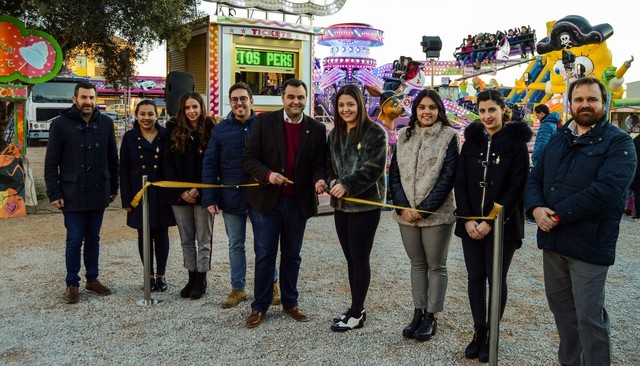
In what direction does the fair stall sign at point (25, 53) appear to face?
toward the camera

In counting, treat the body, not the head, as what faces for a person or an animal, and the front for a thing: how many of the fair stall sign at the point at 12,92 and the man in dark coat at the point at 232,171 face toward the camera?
2

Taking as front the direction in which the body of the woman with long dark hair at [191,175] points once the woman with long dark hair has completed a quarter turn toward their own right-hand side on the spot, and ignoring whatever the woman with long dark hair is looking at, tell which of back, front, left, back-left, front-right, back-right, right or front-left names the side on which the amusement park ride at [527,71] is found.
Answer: back-right

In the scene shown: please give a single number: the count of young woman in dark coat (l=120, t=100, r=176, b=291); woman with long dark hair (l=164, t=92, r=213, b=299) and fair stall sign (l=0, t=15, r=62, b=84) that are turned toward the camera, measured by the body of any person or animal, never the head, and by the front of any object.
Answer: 3

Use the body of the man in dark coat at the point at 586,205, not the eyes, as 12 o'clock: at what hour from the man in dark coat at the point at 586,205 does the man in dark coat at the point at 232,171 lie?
the man in dark coat at the point at 232,171 is roughly at 2 o'clock from the man in dark coat at the point at 586,205.

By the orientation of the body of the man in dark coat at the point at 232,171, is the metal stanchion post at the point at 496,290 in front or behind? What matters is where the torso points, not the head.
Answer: in front

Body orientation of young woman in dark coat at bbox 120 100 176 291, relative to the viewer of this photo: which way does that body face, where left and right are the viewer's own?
facing the viewer

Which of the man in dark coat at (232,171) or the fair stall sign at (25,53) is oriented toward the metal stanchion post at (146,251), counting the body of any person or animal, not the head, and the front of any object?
the fair stall sign

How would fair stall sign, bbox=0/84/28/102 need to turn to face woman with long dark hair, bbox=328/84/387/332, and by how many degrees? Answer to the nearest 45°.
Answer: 0° — it already faces them

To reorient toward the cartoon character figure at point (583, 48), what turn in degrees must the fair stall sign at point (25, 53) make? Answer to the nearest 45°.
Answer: approximately 90° to its left

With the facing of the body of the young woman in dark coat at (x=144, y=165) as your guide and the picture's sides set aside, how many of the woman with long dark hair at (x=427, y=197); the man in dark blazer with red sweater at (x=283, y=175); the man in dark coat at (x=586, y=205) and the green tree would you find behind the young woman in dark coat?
1

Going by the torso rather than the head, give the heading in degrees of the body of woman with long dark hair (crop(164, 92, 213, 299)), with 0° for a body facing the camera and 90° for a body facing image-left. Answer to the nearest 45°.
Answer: approximately 0°

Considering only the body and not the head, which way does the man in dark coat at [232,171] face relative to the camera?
toward the camera

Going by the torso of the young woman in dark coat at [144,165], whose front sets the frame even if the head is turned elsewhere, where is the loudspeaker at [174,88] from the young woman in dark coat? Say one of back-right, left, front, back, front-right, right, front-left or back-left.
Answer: back

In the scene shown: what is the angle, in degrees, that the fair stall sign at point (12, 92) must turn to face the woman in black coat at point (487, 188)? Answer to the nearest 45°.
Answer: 0° — it already faces them

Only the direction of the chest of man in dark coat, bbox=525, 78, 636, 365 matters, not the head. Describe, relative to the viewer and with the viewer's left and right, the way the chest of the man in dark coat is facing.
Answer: facing the viewer and to the left of the viewer

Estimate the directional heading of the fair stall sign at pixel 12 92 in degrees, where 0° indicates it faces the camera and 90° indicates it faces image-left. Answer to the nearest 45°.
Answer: approximately 0°
